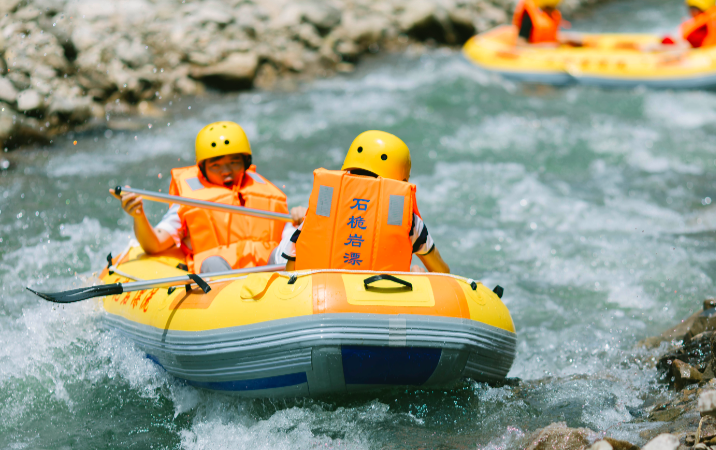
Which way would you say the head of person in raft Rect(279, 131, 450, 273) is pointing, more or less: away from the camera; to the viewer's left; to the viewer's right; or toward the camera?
away from the camera

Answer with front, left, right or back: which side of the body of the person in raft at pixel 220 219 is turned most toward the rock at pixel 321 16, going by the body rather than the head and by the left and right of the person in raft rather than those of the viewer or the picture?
back

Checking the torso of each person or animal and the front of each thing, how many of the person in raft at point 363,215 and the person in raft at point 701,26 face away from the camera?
1

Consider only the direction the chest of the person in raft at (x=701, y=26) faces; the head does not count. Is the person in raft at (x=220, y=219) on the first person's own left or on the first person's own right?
on the first person's own left

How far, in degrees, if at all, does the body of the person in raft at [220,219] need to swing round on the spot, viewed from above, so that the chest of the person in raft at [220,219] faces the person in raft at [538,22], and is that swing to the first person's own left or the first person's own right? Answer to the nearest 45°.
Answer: approximately 135° to the first person's own left

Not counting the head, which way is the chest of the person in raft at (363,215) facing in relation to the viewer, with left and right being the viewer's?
facing away from the viewer

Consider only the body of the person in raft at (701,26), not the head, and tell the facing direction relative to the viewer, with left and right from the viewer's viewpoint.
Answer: facing to the left of the viewer
